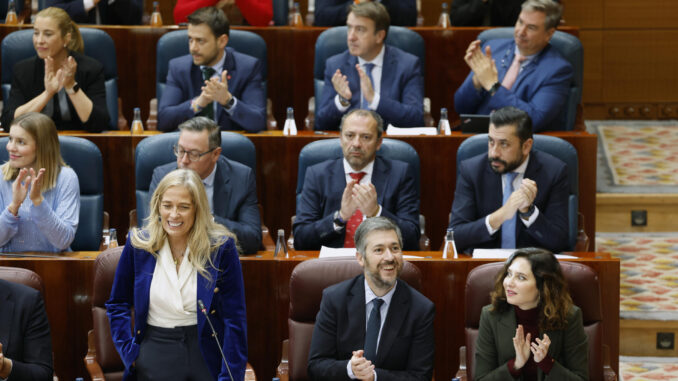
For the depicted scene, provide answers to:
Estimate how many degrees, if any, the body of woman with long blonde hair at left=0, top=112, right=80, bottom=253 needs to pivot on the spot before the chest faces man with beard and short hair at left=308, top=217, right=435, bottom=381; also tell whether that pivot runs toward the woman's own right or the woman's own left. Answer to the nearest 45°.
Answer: approximately 90° to the woman's own left

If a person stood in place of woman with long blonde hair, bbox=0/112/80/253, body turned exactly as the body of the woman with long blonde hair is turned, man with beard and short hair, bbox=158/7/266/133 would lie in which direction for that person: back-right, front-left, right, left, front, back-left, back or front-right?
back

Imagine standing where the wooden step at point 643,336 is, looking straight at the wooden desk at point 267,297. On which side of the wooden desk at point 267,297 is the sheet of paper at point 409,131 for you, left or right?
right

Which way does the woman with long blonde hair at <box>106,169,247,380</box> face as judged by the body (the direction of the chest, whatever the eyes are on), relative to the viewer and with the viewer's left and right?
facing the viewer

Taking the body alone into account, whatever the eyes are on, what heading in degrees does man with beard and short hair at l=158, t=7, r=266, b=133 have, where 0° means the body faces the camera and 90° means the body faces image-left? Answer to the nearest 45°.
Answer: approximately 0°

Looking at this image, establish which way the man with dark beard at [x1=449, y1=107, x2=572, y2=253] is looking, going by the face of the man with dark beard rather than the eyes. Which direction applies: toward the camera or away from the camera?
toward the camera

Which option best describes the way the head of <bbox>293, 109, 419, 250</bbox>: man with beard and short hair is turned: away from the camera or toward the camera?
toward the camera

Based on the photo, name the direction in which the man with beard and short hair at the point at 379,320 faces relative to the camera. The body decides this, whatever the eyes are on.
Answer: toward the camera

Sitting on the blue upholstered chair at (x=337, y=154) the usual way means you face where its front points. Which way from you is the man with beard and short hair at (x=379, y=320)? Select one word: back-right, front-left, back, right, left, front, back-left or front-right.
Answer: front

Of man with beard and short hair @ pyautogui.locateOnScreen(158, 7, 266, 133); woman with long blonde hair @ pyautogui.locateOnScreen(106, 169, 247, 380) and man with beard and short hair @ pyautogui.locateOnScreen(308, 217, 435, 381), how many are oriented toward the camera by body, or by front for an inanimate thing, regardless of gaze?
3

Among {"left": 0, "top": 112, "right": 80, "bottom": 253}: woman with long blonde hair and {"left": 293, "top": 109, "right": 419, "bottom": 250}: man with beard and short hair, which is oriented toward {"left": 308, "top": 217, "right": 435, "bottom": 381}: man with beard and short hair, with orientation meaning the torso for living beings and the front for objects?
{"left": 293, "top": 109, "right": 419, "bottom": 250}: man with beard and short hair

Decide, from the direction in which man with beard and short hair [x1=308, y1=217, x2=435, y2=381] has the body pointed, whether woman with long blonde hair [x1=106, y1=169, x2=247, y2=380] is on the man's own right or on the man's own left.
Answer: on the man's own right

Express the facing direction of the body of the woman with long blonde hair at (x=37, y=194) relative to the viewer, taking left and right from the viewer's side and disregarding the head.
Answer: facing the viewer and to the left of the viewer
